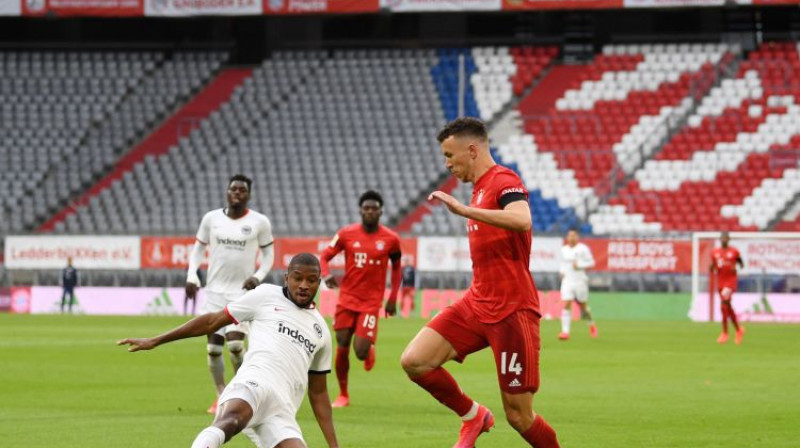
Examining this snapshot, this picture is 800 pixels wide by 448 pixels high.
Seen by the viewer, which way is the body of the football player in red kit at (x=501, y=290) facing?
to the viewer's left

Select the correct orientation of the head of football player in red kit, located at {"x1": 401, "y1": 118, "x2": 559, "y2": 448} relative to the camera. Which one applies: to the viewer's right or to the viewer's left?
to the viewer's left

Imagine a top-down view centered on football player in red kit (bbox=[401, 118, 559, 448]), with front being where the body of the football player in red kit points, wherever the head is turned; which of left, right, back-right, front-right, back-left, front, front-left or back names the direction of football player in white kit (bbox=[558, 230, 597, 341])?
right

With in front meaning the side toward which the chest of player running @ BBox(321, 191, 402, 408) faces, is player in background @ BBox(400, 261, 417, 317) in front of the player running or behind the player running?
behind

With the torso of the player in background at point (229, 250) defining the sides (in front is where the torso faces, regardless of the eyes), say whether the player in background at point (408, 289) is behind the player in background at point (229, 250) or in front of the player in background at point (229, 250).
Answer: behind
